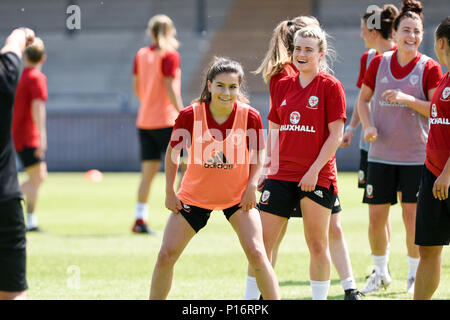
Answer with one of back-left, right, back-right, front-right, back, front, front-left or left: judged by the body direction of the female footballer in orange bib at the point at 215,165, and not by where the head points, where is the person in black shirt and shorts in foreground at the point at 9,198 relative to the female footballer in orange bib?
front-right

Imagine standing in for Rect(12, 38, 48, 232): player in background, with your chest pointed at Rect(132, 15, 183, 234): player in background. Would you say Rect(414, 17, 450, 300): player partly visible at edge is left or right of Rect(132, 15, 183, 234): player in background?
right

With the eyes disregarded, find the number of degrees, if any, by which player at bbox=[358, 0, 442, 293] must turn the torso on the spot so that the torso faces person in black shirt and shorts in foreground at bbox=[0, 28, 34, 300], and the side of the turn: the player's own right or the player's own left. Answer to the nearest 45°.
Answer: approximately 45° to the player's own right

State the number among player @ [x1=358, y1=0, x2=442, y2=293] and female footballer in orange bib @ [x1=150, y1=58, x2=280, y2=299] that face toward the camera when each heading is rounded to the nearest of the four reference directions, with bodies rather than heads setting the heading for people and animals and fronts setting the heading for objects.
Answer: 2

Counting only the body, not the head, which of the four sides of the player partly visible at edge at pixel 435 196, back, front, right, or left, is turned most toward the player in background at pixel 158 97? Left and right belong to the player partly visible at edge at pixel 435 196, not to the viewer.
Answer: right

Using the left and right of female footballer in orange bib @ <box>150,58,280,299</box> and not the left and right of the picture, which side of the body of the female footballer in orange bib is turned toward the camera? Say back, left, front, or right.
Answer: front

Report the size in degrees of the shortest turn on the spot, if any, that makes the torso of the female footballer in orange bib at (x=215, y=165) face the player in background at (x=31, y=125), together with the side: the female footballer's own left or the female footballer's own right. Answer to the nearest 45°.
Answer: approximately 135° to the female footballer's own right

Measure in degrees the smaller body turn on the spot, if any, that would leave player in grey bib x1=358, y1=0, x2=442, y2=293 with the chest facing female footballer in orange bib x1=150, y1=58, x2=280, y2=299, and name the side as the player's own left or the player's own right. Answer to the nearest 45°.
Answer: approximately 45° to the player's own right

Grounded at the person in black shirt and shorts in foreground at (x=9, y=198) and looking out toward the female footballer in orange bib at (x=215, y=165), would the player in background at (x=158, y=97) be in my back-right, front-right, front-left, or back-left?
front-left

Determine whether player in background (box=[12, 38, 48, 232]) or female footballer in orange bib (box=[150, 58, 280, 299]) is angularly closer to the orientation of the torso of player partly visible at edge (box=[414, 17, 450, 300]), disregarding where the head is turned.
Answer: the female footballer in orange bib
